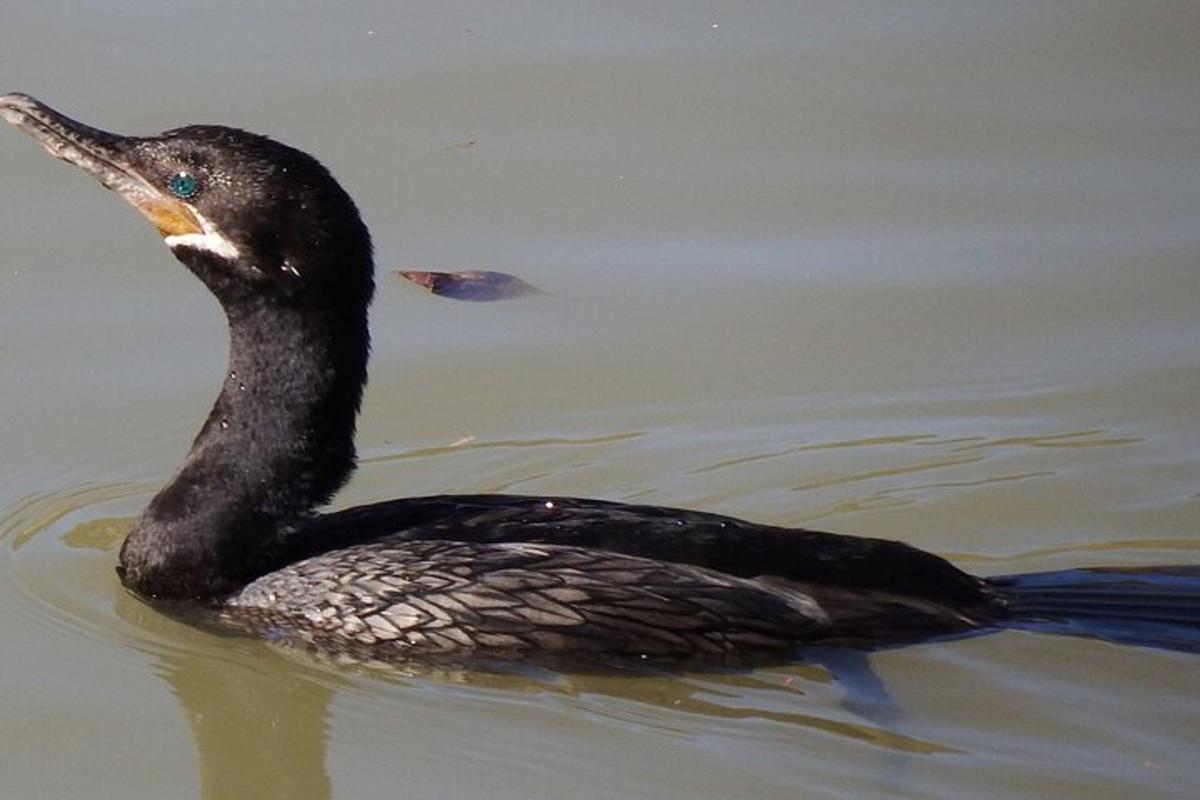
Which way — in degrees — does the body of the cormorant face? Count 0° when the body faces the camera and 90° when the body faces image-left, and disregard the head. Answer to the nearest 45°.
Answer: approximately 90°

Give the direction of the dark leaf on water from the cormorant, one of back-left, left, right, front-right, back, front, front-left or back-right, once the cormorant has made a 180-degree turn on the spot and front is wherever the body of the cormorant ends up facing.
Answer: left
